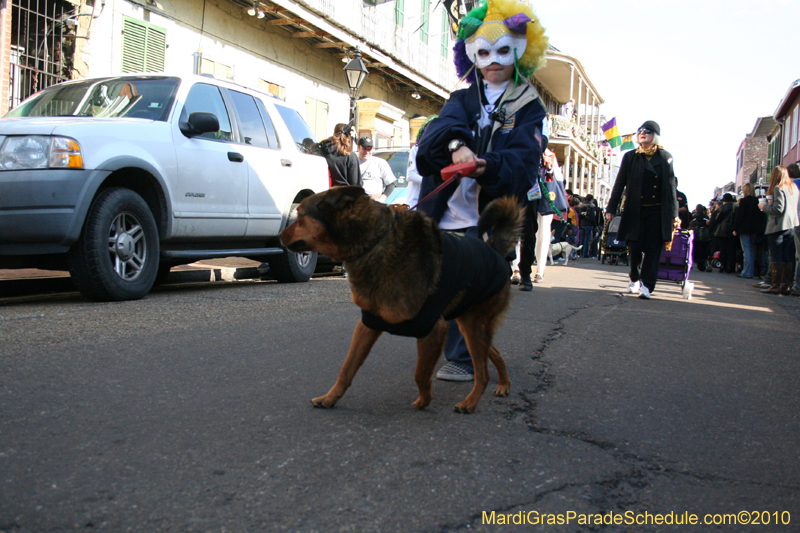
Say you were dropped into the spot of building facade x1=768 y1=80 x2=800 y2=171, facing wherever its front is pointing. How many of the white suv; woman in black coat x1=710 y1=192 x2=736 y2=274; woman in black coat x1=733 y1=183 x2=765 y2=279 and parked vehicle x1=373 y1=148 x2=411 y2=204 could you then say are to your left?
4

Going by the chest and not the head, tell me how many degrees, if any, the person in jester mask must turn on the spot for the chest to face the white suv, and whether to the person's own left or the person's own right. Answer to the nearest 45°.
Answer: approximately 135° to the person's own right

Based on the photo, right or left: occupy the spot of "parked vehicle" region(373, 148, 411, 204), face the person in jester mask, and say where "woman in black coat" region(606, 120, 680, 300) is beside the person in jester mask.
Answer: left

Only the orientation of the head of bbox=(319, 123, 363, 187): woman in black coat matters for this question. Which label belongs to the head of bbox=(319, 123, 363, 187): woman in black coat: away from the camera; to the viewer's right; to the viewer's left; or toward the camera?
away from the camera

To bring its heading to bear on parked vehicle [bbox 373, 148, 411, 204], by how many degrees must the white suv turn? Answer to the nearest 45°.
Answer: approximately 180°

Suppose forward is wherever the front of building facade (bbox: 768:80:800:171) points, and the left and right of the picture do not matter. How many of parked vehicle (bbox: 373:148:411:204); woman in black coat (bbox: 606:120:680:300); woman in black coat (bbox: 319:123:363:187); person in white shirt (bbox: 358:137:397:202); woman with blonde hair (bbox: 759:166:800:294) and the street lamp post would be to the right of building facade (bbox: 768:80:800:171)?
0

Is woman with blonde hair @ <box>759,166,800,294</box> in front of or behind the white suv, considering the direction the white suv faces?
behind

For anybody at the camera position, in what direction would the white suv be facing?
facing the viewer and to the left of the viewer

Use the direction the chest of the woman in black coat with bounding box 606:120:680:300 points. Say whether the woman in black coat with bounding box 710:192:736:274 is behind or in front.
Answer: behind

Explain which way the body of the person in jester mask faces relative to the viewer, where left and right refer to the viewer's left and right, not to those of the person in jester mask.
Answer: facing the viewer

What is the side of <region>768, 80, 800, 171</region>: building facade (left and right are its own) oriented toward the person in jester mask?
left

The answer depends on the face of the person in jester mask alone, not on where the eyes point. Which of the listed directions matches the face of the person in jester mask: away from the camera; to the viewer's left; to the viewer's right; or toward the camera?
toward the camera

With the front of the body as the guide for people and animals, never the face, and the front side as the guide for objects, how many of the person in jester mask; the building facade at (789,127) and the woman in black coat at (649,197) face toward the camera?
2

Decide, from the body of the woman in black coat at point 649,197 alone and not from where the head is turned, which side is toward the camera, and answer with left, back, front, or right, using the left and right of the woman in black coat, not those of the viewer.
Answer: front

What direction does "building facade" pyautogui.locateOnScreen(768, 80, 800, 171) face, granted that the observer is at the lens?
facing to the left of the viewer

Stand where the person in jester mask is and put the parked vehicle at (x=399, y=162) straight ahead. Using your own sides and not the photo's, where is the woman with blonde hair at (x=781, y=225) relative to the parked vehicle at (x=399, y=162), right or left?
right
